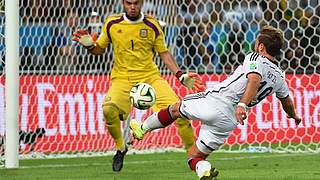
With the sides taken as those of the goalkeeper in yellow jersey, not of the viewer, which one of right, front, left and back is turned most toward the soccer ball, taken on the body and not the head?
front

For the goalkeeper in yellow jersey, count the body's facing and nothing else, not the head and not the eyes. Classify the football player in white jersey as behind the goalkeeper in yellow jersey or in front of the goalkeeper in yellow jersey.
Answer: in front

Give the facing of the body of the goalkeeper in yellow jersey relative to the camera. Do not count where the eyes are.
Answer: toward the camera

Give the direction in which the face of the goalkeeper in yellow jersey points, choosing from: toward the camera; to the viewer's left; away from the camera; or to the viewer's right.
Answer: toward the camera

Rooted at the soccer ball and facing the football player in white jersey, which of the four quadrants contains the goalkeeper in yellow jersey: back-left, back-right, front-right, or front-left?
back-left
